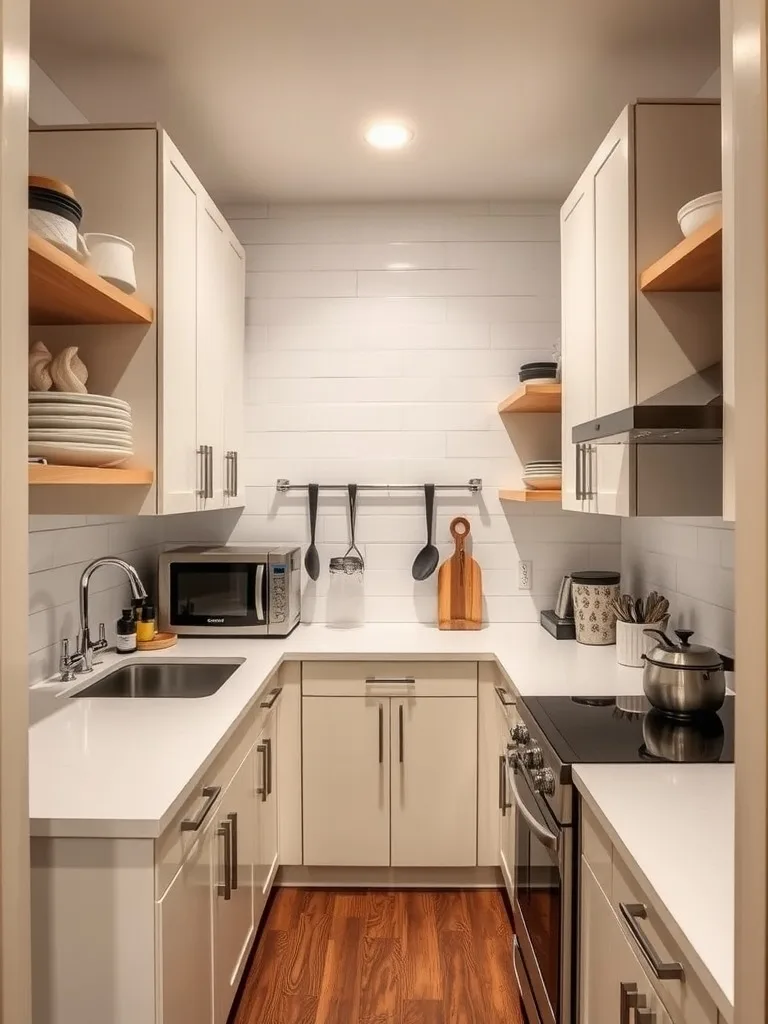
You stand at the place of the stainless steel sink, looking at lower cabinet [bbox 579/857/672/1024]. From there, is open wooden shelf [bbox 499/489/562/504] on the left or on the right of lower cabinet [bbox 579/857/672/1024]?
left

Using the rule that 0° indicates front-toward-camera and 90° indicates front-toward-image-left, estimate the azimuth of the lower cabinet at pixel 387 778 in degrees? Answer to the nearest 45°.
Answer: approximately 0°

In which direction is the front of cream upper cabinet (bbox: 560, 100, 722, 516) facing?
to the viewer's left

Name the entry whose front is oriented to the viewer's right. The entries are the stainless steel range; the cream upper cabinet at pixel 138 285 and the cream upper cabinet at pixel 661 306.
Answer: the cream upper cabinet at pixel 138 285

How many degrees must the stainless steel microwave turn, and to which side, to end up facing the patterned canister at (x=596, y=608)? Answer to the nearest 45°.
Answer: approximately 90° to its left

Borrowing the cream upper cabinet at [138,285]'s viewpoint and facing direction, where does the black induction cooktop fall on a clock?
The black induction cooktop is roughly at 1 o'clock from the cream upper cabinet.

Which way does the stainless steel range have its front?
to the viewer's left

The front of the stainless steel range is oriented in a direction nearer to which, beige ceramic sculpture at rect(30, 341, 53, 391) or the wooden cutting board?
the beige ceramic sculpture
